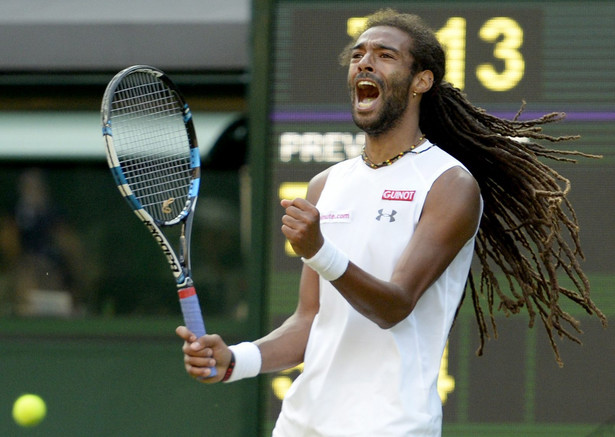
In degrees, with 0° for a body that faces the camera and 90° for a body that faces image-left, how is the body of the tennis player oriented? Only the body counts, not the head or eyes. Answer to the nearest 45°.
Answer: approximately 45°

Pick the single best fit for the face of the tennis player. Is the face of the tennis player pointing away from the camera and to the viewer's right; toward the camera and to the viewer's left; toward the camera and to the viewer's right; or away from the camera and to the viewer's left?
toward the camera and to the viewer's left
